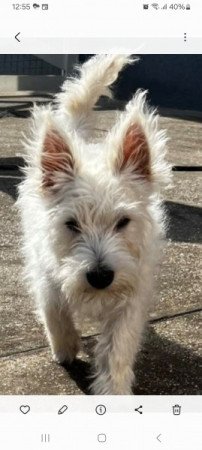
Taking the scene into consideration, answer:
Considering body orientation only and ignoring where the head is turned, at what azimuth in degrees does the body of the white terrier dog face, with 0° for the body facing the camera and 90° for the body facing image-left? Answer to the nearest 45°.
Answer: approximately 0°
